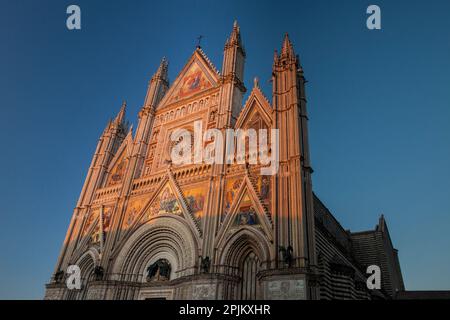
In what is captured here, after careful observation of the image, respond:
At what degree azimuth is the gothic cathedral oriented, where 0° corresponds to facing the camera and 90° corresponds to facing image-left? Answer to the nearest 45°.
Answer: approximately 45°
